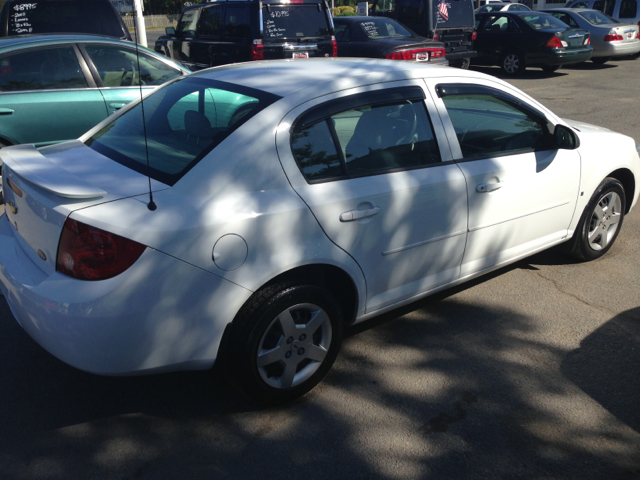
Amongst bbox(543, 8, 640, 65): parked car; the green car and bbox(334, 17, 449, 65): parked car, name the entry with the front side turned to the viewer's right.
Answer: the green car

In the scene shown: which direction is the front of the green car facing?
to the viewer's right

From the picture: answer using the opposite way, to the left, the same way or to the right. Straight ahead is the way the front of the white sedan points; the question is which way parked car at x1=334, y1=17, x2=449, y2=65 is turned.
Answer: to the left

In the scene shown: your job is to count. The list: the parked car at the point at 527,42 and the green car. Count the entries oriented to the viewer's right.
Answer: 1

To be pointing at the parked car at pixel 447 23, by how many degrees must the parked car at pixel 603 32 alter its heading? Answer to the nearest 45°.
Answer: approximately 90° to its left

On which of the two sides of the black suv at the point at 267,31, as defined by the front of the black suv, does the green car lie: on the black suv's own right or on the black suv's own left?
on the black suv's own left

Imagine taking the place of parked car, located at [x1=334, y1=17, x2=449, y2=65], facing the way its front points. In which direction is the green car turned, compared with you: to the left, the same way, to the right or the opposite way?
to the right

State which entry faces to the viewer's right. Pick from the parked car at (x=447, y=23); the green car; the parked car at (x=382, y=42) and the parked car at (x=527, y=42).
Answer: the green car

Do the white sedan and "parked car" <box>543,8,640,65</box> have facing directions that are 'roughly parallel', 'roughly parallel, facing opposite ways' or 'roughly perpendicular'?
roughly perpendicular

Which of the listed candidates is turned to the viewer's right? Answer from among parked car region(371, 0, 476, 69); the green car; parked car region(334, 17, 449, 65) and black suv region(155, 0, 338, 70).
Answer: the green car

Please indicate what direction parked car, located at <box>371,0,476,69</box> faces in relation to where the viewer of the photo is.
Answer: facing away from the viewer and to the left of the viewer

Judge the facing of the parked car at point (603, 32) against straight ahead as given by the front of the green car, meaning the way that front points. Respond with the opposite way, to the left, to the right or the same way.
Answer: to the left

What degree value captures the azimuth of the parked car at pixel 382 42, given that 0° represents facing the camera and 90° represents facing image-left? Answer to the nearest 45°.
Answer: approximately 135°

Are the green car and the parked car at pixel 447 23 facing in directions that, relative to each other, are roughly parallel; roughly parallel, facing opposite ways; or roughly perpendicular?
roughly perpendicular

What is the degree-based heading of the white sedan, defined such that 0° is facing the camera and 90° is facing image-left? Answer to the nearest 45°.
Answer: approximately 225°
